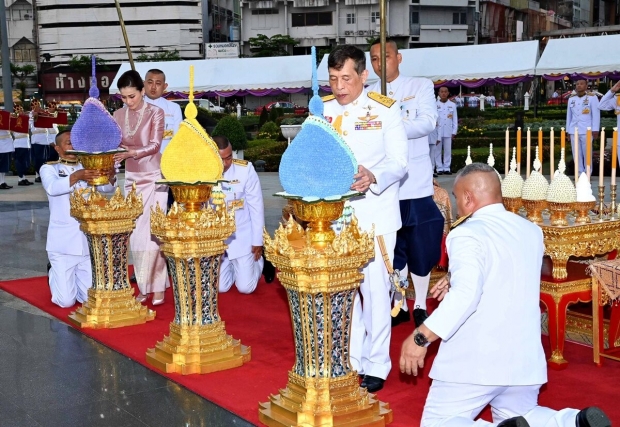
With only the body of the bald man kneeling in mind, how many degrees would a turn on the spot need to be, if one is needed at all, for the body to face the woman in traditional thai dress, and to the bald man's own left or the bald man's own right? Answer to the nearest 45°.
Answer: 0° — they already face them

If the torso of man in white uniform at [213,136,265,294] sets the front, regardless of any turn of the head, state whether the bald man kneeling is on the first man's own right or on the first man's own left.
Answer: on the first man's own left

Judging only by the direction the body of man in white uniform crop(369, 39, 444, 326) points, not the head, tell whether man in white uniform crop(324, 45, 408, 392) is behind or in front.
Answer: in front

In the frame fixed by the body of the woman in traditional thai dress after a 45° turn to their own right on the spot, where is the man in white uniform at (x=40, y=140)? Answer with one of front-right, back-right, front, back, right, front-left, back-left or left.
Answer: right

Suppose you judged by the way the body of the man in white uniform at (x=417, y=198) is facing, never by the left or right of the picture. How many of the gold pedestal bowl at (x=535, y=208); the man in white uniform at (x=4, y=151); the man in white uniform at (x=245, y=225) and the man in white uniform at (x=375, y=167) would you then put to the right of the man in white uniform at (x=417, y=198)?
2

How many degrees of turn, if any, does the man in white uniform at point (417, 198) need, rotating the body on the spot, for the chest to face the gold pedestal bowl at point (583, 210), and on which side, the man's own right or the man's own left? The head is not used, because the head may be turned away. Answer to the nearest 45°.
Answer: approximately 90° to the man's own left

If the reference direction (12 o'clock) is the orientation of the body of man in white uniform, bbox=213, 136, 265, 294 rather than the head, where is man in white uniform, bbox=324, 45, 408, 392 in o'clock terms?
man in white uniform, bbox=324, 45, 408, 392 is roughly at 10 o'clock from man in white uniform, bbox=213, 136, 265, 294.

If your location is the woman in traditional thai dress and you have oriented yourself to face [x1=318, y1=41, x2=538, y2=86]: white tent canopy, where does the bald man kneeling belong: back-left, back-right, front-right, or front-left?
back-right

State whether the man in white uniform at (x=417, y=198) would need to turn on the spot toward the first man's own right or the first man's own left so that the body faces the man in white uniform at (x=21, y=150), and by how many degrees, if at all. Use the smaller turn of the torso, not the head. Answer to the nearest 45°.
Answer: approximately 90° to the first man's own right

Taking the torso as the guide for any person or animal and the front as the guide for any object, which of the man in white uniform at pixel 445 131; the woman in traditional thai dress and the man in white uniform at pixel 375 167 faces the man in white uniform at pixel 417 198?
the man in white uniform at pixel 445 131

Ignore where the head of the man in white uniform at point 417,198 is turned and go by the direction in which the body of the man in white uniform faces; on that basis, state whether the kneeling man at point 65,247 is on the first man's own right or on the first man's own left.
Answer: on the first man's own right

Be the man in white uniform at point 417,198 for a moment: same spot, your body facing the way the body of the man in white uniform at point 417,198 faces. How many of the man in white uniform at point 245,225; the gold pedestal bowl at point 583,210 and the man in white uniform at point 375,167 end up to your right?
1
